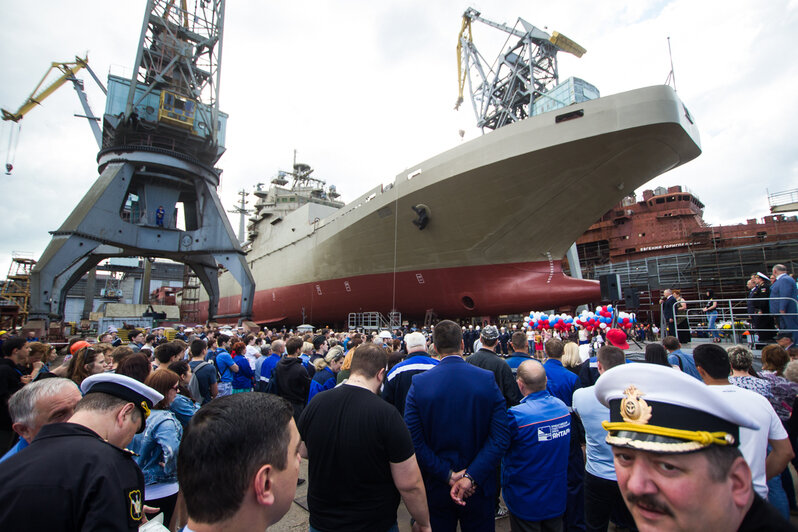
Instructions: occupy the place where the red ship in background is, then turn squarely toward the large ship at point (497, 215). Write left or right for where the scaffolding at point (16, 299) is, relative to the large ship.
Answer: right

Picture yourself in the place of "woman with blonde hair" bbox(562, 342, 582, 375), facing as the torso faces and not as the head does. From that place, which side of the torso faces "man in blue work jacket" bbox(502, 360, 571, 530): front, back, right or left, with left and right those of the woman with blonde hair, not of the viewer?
back

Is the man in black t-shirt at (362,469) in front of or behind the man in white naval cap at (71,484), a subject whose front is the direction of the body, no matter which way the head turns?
in front

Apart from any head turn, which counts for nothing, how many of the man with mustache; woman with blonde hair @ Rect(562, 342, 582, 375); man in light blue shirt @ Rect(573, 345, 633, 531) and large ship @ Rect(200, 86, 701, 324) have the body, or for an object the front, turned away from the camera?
2

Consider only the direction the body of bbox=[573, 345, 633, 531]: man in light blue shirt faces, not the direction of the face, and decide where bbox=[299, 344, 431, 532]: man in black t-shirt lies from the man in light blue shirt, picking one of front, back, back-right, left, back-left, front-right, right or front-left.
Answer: back-left

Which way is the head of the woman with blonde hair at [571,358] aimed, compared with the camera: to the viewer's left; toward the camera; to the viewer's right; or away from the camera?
away from the camera

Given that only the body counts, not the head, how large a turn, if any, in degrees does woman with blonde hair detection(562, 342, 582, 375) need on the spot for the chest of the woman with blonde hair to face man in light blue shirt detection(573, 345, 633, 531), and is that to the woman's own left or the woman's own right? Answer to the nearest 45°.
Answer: approximately 180°

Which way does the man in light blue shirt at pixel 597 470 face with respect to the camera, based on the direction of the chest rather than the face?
away from the camera

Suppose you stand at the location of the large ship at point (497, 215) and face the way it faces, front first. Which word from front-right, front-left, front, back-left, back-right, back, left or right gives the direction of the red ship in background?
left

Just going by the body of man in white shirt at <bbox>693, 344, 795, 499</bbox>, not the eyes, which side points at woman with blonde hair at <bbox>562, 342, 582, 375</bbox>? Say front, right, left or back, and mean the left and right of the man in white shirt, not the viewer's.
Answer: front

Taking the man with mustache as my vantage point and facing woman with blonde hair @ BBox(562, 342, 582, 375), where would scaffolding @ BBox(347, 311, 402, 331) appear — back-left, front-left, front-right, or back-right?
front-left

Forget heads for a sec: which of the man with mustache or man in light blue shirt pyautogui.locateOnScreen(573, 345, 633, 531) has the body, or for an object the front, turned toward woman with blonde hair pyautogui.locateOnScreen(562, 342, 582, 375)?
the man in light blue shirt

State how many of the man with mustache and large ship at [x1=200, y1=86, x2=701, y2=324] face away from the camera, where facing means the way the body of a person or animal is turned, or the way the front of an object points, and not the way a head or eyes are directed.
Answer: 0

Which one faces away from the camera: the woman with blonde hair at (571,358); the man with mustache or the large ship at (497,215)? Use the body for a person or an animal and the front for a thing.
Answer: the woman with blonde hair

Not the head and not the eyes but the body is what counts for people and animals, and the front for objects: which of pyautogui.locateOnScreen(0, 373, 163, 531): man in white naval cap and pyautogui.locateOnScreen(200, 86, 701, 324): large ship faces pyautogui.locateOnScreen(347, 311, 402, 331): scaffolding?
the man in white naval cap

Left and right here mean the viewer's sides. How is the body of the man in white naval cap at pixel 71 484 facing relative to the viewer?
facing away from the viewer and to the right of the viewer

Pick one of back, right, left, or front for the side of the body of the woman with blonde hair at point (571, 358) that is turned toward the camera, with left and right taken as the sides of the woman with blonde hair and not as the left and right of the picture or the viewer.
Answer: back
